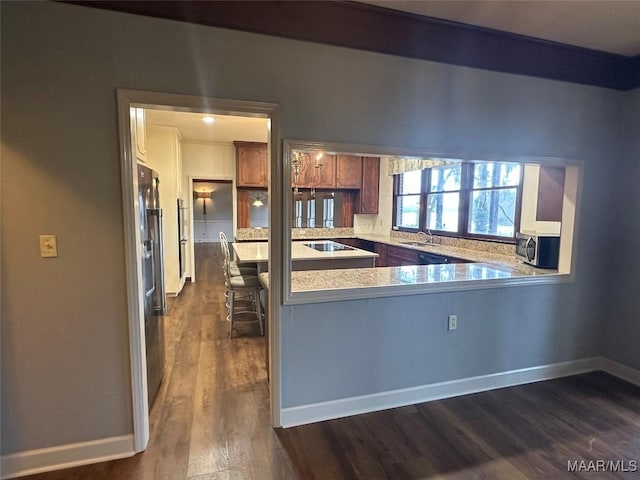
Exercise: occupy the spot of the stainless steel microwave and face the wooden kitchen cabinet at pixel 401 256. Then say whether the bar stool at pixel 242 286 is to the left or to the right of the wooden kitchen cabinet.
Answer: left

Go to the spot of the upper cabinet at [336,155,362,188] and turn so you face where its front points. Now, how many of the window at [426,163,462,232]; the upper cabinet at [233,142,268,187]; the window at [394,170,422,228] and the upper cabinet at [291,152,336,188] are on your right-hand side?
2

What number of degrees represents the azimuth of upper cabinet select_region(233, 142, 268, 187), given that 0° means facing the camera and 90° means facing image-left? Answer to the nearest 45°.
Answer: approximately 0°

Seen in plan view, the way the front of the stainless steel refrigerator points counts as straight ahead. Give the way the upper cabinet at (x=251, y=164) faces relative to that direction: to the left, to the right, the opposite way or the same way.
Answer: to the right

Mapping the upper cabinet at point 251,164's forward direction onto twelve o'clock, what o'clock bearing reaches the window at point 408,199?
The window is roughly at 10 o'clock from the upper cabinet.

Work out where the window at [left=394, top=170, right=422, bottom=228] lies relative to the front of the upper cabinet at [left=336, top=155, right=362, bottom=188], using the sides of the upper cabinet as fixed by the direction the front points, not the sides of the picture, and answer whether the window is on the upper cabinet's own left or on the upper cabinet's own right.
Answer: on the upper cabinet's own left

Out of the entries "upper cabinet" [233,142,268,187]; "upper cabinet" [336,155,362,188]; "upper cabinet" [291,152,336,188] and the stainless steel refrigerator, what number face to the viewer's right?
1

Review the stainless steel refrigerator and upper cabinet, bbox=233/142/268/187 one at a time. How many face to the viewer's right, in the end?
1

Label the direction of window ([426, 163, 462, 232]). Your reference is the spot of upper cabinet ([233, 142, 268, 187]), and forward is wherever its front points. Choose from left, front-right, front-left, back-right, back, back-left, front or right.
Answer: front-left

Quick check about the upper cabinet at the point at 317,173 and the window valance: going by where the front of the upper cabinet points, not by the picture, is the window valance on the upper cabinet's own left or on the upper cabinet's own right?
on the upper cabinet's own left

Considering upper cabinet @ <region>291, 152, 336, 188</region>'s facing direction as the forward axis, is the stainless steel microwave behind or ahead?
ahead

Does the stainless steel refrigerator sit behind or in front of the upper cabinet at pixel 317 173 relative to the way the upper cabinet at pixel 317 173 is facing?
in front

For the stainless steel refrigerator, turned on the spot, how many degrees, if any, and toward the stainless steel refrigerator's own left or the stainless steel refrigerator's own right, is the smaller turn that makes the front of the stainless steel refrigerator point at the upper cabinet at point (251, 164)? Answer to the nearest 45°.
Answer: approximately 45° to the stainless steel refrigerator's own left

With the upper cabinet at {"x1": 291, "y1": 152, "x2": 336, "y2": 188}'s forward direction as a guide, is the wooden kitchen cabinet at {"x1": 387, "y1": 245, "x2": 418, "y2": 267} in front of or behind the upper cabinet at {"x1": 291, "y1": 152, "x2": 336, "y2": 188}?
in front

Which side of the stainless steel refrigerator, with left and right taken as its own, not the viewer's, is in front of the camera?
right

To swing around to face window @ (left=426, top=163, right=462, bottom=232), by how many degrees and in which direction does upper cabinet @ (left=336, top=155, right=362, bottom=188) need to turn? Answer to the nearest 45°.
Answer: approximately 45° to its left
